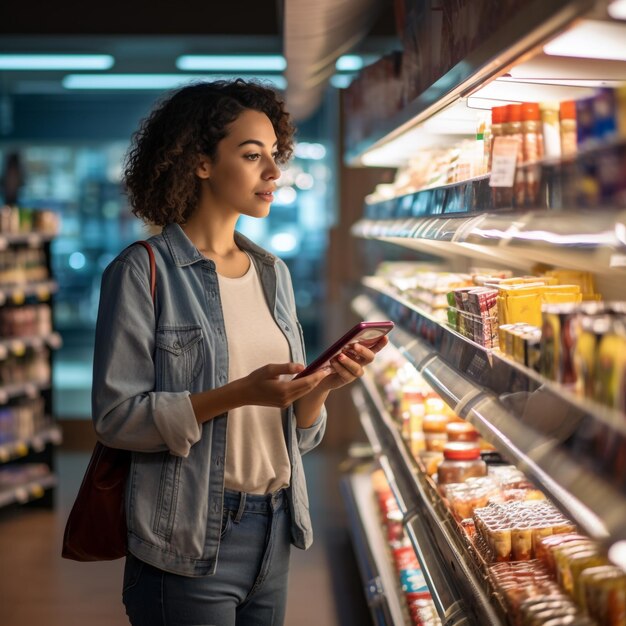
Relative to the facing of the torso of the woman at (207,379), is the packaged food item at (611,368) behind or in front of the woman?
in front

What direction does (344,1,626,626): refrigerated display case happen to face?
to the viewer's left

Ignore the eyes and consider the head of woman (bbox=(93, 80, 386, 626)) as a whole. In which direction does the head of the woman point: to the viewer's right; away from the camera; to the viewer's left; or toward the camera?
to the viewer's right

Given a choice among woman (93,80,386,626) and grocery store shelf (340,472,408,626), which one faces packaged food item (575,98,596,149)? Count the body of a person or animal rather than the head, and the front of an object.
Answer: the woman

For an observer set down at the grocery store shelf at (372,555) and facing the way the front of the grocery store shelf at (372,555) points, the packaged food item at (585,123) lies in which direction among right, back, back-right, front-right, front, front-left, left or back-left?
left

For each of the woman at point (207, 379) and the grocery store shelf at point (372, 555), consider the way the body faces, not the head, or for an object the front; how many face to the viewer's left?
1

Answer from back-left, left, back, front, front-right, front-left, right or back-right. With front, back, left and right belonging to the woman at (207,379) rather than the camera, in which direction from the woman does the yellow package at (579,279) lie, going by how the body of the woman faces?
front-left

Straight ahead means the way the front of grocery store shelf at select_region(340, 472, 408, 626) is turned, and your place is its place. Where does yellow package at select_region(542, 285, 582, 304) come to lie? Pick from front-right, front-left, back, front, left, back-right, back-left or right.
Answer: left

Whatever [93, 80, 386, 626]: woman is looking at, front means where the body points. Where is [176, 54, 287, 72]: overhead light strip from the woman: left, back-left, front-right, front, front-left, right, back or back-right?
back-left

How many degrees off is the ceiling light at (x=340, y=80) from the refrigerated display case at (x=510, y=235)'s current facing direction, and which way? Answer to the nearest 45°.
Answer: approximately 90° to its right

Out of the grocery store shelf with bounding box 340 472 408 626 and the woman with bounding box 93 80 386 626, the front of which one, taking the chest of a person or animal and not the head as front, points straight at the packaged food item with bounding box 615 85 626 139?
the woman

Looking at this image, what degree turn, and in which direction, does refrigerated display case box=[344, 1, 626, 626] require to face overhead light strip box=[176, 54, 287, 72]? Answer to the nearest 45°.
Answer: approximately 90° to its right

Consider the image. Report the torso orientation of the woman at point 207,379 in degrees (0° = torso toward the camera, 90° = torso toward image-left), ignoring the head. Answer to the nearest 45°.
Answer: approximately 315°
